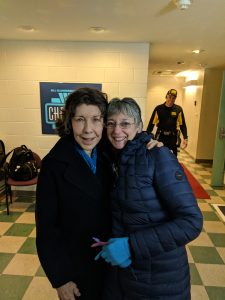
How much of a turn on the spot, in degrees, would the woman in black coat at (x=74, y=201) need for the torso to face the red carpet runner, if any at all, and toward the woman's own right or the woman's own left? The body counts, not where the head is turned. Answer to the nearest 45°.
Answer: approximately 90° to the woman's own left

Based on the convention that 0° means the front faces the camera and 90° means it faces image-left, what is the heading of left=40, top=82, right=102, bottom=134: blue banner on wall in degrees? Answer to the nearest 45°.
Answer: approximately 0°

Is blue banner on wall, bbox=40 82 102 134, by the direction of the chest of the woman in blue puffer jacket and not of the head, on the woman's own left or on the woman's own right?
on the woman's own right

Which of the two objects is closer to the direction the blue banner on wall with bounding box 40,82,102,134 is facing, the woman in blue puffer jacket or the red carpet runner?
the woman in blue puffer jacket

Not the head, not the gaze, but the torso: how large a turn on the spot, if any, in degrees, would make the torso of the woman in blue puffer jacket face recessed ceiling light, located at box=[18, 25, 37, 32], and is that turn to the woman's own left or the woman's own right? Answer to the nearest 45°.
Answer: approximately 90° to the woman's own right

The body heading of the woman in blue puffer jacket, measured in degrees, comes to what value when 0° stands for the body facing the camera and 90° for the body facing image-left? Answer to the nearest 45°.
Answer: approximately 45°

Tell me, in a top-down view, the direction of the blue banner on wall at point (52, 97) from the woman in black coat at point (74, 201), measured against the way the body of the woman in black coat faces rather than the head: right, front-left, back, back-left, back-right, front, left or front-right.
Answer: back-left
